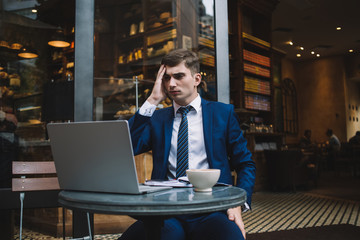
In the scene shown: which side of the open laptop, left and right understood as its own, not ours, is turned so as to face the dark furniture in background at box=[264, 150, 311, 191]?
front

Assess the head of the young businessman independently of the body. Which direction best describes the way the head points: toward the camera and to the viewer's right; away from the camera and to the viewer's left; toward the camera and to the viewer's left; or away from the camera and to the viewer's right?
toward the camera and to the viewer's left

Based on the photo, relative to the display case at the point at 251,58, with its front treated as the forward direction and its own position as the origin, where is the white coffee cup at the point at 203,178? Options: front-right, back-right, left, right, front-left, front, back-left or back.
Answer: front-right

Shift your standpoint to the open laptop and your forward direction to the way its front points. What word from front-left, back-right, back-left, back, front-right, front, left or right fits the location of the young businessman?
front

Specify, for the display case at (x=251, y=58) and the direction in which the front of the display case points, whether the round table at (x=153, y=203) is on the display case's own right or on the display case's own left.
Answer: on the display case's own right

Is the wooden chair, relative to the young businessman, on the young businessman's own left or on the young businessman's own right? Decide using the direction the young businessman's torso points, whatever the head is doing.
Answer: on the young businessman's own right
